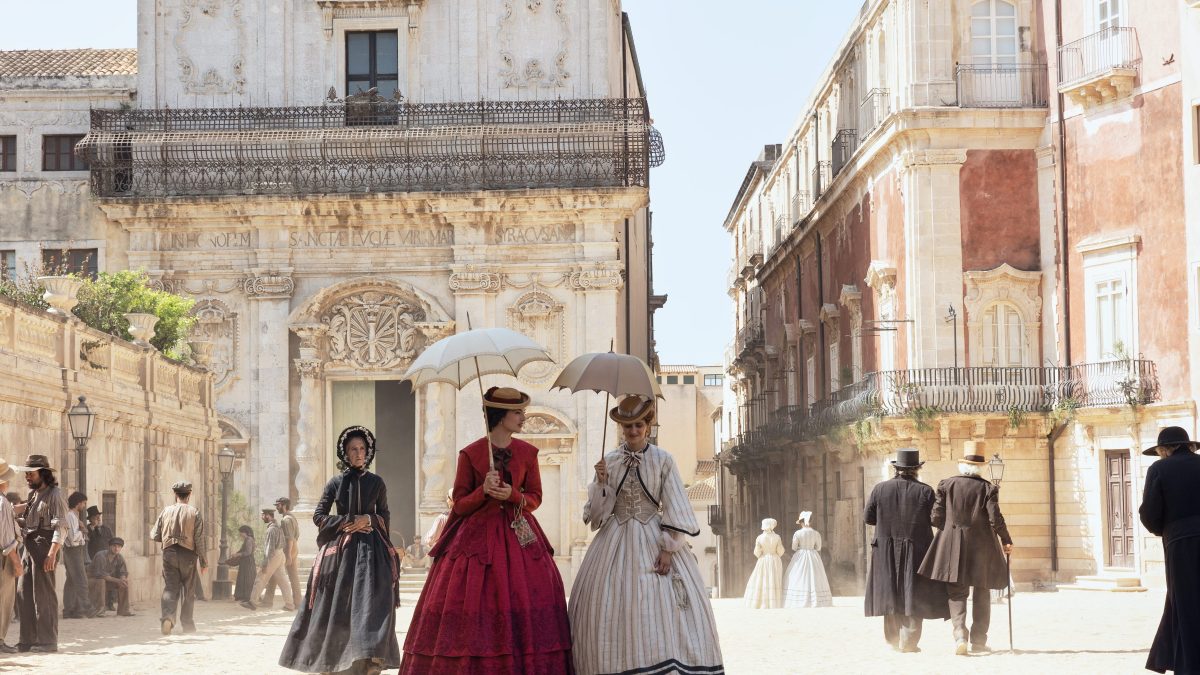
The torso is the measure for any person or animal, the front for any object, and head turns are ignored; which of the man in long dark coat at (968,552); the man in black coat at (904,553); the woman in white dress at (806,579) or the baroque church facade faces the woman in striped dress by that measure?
the baroque church facade

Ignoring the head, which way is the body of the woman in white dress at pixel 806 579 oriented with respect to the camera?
away from the camera

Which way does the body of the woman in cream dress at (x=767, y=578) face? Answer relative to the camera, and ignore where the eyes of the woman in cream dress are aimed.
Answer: away from the camera

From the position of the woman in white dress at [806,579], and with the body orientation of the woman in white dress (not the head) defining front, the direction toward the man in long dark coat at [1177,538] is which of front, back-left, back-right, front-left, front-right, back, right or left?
back

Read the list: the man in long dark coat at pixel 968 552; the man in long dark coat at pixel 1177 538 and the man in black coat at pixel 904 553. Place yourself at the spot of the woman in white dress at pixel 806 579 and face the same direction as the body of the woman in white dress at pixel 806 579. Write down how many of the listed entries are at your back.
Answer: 3

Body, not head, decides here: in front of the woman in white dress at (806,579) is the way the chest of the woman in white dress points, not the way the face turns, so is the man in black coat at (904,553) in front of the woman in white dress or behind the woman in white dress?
behind

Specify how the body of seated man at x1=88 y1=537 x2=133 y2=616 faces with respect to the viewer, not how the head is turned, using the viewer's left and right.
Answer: facing the viewer and to the right of the viewer

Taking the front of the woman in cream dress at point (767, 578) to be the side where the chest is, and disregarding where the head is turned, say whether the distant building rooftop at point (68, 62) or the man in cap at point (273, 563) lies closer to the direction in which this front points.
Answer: the distant building rooftop

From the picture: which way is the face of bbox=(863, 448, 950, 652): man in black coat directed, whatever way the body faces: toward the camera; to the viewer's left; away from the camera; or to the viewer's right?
away from the camera

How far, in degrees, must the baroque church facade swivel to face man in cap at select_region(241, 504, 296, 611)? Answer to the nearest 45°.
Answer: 0° — it already faces them

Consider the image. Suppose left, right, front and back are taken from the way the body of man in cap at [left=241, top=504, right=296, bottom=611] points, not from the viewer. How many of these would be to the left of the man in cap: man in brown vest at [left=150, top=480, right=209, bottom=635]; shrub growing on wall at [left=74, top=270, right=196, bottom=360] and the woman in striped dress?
2

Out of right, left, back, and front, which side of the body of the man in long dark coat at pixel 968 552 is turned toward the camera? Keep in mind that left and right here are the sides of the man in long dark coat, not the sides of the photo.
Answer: back
